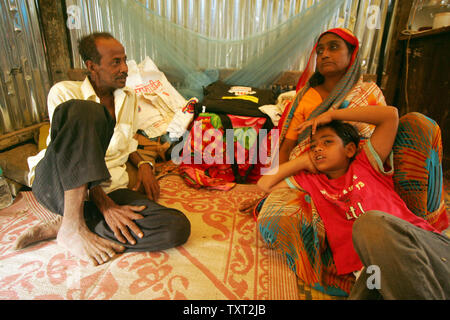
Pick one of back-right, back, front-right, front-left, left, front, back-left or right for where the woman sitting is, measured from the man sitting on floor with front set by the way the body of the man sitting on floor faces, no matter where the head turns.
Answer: front-left

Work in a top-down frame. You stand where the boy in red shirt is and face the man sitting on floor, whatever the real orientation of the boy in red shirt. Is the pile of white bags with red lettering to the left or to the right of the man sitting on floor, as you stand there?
right
